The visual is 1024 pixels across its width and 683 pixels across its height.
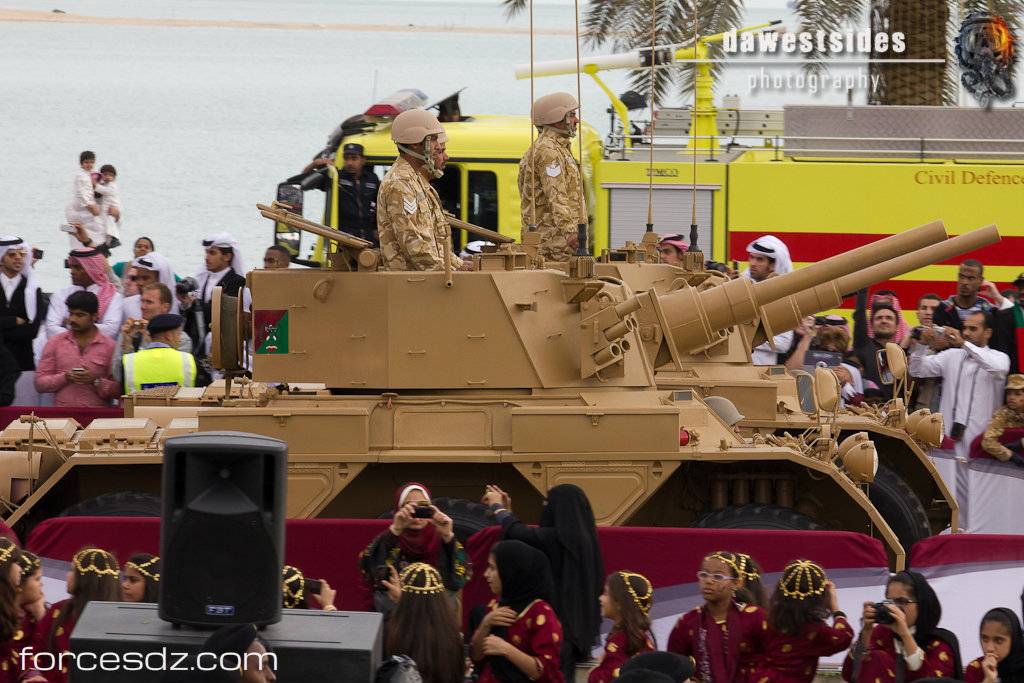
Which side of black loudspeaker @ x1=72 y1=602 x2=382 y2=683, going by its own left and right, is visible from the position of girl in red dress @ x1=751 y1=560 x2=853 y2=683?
left

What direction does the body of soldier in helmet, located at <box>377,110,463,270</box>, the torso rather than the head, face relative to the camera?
to the viewer's right

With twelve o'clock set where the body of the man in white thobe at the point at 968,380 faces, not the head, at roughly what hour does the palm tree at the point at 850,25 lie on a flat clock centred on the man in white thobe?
The palm tree is roughly at 4 o'clock from the man in white thobe.

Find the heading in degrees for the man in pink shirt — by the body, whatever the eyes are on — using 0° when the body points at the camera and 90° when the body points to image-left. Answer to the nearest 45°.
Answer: approximately 0°

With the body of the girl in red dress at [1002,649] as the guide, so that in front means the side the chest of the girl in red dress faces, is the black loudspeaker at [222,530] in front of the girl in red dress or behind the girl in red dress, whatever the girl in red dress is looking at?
in front

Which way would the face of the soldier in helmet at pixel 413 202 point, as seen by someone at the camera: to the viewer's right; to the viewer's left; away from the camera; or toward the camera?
to the viewer's right

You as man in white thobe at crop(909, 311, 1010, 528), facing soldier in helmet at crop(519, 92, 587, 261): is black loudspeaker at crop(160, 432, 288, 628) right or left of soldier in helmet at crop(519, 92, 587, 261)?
left
